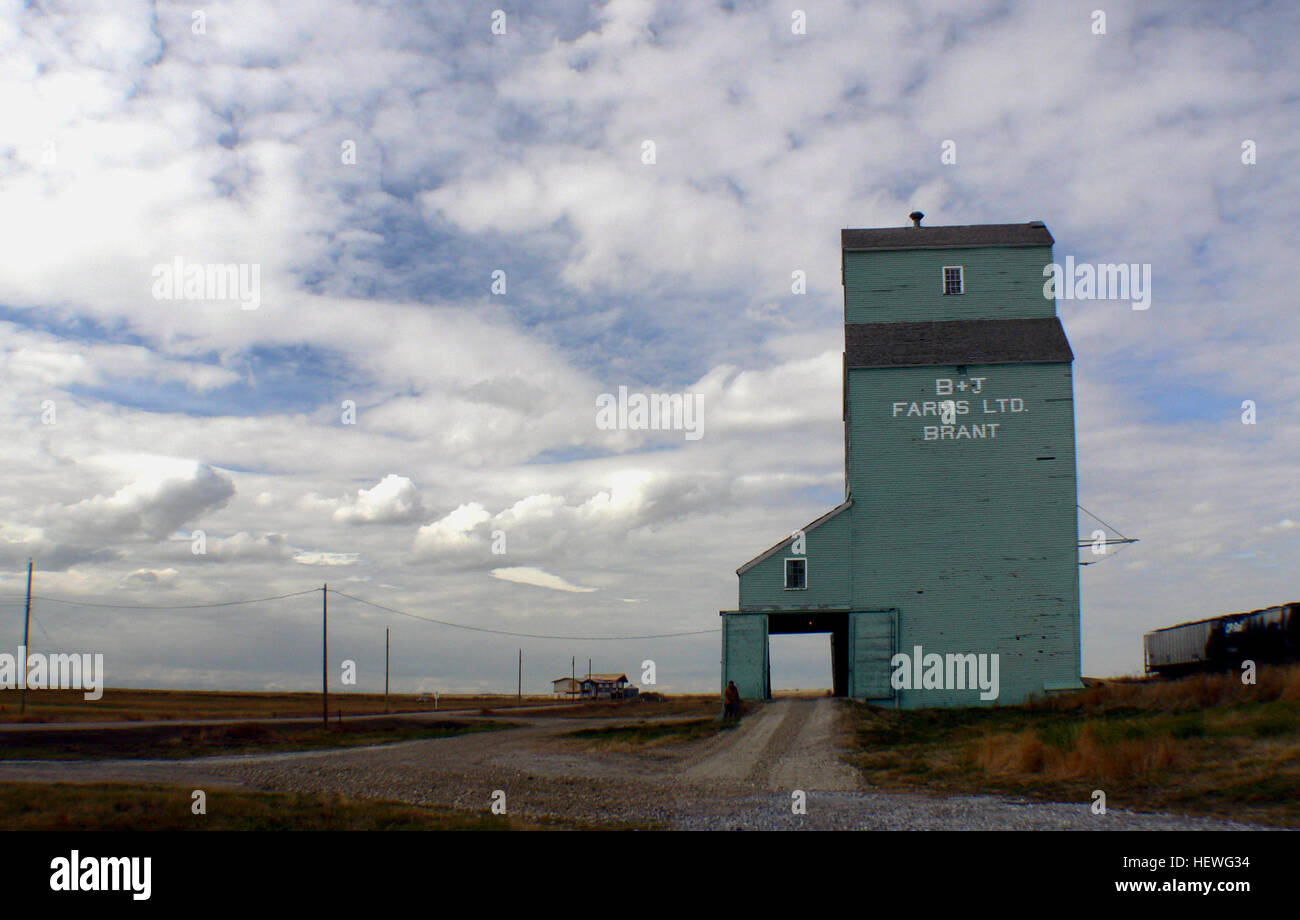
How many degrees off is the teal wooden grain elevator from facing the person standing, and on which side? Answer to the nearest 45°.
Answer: approximately 45° to its right

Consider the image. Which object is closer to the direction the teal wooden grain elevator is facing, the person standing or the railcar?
the person standing

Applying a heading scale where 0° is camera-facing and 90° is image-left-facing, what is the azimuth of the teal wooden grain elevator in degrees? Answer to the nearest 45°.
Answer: approximately 0°

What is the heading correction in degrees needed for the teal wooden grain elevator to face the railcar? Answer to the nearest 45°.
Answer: approximately 90° to its left
